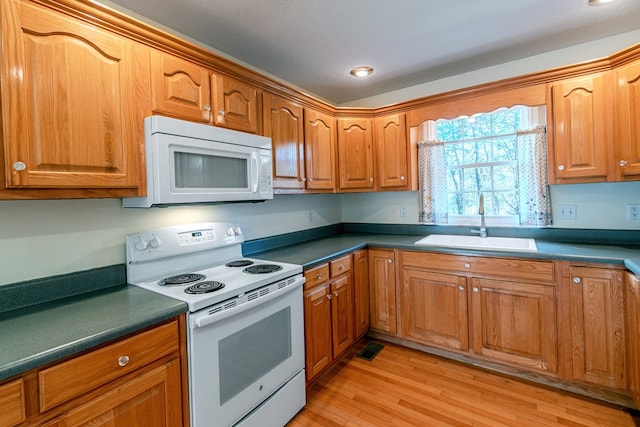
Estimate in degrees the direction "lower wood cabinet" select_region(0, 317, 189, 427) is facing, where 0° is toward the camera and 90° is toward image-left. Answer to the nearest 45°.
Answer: approximately 315°

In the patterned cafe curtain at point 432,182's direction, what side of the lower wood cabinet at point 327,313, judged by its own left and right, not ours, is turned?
left

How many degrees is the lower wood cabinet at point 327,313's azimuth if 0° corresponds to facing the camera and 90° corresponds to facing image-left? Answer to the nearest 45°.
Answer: approximately 315°

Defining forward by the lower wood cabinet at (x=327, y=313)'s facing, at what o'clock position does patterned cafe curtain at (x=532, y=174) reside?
The patterned cafe curtain is roughly at 10 o'clock from the lower wood cabinet.

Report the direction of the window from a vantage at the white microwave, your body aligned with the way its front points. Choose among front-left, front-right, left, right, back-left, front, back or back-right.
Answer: front-left

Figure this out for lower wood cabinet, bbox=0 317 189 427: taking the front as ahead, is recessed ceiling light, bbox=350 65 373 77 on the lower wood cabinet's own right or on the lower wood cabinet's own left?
on the lower wood cabinet's own left
